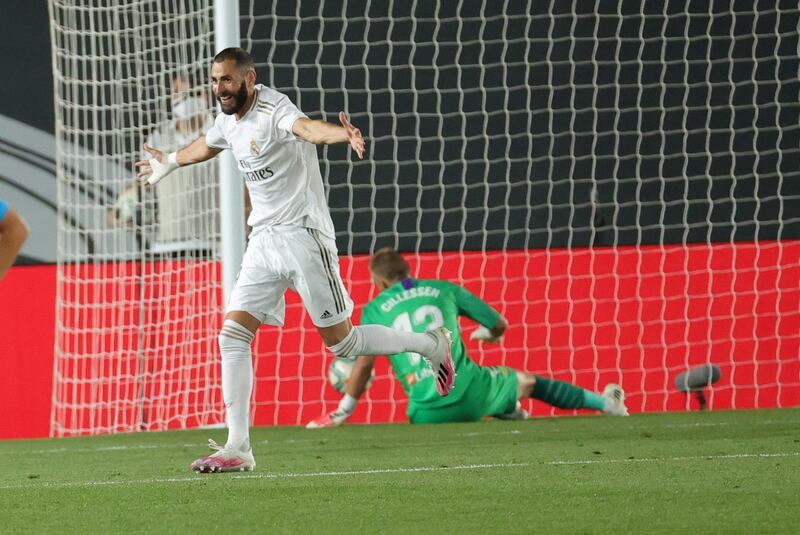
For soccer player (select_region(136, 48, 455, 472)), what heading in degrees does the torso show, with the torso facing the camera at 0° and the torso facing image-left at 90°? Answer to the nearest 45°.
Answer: approximately 45°

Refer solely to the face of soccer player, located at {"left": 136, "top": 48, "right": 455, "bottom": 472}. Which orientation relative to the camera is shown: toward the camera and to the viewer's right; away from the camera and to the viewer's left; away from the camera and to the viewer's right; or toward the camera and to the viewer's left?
toward the camera and to the viewer's left

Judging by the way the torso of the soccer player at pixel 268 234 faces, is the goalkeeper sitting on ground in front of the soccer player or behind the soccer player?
behind
